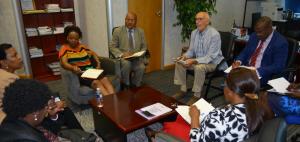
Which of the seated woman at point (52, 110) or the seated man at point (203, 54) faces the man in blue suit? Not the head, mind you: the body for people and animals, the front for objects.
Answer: the seated woman

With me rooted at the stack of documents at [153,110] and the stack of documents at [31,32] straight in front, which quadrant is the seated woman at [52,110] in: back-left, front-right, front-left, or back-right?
front-left

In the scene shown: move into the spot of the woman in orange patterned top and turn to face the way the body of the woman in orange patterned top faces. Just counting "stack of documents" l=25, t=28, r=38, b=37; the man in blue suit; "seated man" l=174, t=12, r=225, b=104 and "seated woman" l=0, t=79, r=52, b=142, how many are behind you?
1

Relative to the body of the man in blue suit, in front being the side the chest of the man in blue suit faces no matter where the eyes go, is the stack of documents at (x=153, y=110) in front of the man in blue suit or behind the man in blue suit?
in front

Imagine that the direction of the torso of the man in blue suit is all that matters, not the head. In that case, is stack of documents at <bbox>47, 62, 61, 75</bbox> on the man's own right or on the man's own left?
on the man's own right

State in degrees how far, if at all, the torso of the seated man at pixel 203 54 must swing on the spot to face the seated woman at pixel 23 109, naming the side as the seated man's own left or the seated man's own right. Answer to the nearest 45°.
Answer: approximately 45° to the seated man's own left

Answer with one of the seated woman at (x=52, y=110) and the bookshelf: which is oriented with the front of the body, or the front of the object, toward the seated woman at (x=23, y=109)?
the bookshelf

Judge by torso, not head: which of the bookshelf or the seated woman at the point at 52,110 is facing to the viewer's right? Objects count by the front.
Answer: the seated woman

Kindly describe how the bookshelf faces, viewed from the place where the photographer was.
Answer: facing the viewer

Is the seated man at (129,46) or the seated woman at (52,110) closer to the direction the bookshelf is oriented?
the seated woman

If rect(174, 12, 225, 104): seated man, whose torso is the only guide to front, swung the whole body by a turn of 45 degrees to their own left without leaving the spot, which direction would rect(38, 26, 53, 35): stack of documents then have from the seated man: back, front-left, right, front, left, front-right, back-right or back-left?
right

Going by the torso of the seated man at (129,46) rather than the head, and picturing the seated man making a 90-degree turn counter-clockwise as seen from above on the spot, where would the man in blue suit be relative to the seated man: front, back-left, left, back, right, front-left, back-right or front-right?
front-right

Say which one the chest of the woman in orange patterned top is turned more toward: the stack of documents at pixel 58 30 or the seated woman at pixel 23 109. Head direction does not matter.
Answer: the seated woman

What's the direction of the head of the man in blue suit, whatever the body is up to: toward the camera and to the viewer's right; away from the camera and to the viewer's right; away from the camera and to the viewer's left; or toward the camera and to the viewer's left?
toward the camera and to the viewer's left

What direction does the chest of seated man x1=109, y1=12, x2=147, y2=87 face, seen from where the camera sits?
toward the camera

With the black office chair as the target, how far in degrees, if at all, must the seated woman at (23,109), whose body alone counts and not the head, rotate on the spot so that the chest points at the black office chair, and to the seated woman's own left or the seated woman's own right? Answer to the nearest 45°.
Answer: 0° — they already face it

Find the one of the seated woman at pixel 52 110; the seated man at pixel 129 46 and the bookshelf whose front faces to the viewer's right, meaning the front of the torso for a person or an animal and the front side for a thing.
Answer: the seated woman

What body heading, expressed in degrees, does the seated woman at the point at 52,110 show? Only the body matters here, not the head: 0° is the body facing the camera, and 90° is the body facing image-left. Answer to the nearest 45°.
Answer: approximately 270°

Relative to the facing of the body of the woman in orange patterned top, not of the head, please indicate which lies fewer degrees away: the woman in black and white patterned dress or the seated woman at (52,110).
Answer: the woman in black and white patterned dress
